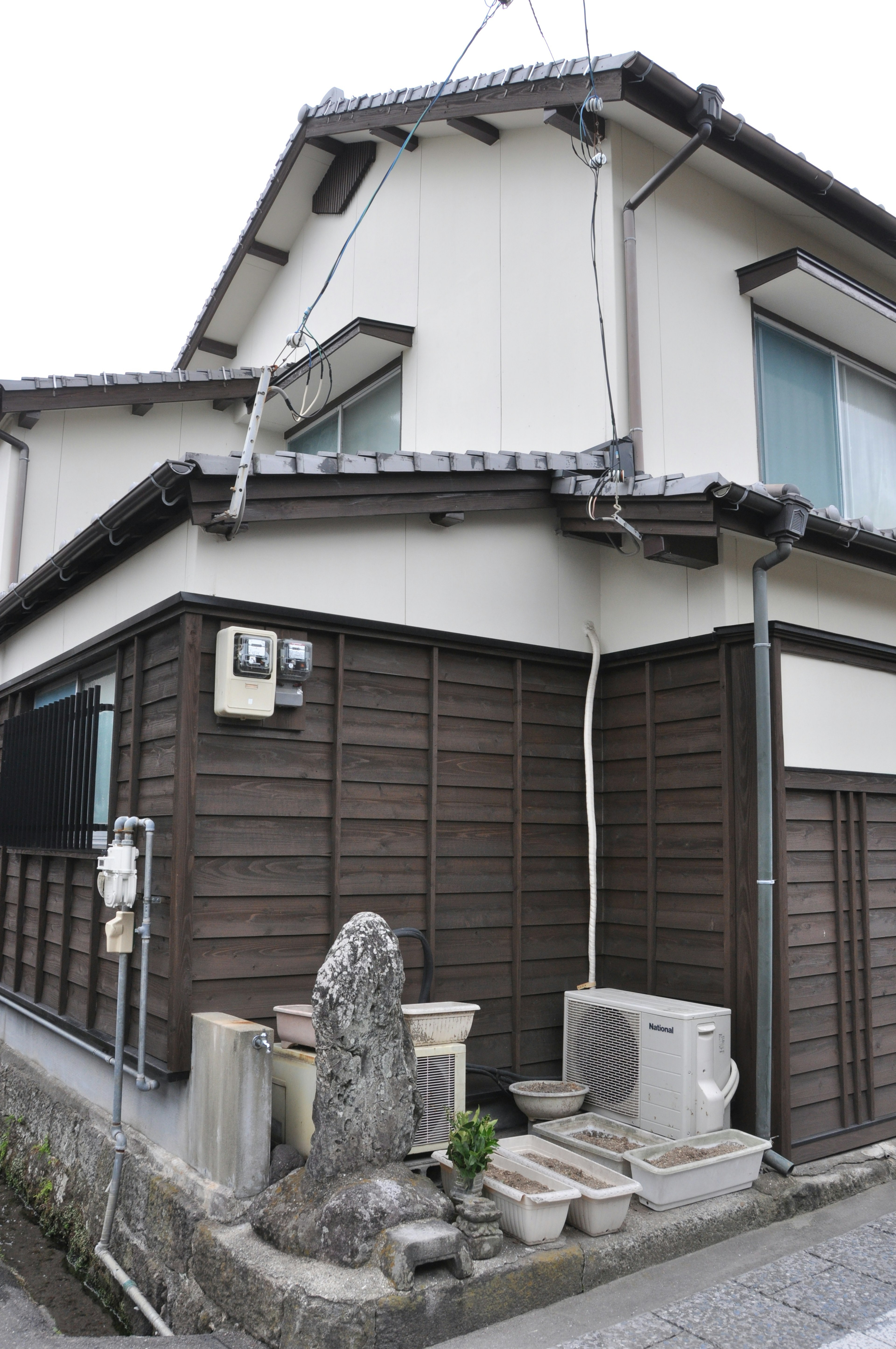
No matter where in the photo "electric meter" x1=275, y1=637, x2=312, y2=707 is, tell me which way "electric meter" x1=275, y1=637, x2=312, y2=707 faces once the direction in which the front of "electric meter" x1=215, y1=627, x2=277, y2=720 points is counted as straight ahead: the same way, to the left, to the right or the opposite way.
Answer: the same way

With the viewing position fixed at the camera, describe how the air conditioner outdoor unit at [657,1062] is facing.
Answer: facing the viewer and to the left of the viewer

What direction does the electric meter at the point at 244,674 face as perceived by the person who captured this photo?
facing the viewer and to the right of the viewer

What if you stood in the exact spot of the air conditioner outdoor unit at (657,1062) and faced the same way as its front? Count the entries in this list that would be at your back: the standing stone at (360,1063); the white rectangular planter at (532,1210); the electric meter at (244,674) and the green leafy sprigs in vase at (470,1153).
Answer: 0

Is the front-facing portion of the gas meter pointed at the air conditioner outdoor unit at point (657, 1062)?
no

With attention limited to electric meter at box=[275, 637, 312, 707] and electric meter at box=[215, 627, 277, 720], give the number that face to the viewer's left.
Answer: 0

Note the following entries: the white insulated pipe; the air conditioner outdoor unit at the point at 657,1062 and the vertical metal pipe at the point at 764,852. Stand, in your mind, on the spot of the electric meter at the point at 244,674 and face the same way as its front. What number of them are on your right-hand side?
0

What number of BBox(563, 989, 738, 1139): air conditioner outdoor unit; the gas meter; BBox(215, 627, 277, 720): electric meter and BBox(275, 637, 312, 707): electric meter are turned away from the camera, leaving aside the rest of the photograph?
0

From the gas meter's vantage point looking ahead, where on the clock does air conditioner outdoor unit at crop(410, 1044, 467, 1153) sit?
The air conditioner outdoor unit is roughly at 8 o'clock from the gas meter.

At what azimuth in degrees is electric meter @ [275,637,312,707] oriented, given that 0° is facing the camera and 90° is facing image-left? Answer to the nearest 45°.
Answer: approximately 315°

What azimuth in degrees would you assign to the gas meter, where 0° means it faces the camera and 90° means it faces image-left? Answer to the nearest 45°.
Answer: approximately 45°

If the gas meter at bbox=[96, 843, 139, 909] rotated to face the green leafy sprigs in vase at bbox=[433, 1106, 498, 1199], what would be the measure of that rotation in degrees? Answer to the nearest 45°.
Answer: approximately 90° to its left
